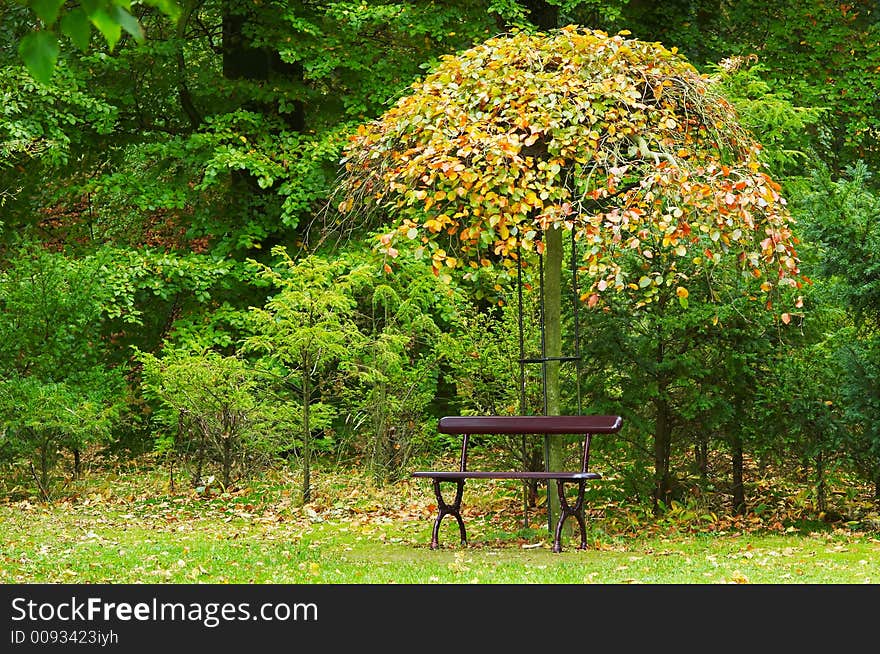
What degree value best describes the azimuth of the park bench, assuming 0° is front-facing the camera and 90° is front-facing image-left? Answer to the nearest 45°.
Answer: approximately 45°
